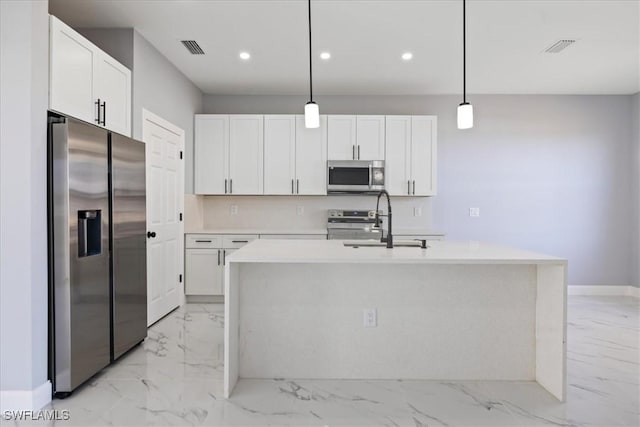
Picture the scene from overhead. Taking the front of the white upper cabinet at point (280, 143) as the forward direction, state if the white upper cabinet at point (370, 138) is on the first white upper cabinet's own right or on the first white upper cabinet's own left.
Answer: on the first white upper cabinet's own left

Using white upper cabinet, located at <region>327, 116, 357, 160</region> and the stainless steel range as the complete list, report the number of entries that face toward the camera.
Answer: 2

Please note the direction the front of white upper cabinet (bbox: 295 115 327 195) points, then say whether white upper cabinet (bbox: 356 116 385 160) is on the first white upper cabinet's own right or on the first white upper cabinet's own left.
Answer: on the first white upper cabinet's own left

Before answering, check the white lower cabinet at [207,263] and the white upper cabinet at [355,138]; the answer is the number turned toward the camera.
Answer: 2

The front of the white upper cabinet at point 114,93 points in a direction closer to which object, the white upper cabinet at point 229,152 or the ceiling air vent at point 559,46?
the ceiling air vent

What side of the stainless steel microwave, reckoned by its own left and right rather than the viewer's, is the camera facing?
front

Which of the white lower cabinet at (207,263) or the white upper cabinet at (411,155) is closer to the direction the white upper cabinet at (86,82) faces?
the white upper cabinet

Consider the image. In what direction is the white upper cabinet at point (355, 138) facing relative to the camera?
toward the camera

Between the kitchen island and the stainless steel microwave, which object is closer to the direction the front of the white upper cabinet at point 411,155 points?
the kitchen island

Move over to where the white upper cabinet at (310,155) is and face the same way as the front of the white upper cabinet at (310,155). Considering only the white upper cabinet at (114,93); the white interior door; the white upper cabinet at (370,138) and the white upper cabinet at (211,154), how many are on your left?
1

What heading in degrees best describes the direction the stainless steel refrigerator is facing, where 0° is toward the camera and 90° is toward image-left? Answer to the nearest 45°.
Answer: approximately 315°

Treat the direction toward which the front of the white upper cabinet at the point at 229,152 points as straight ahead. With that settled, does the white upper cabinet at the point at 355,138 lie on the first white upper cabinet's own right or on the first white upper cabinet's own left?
on the first white upper cabinet's own left
